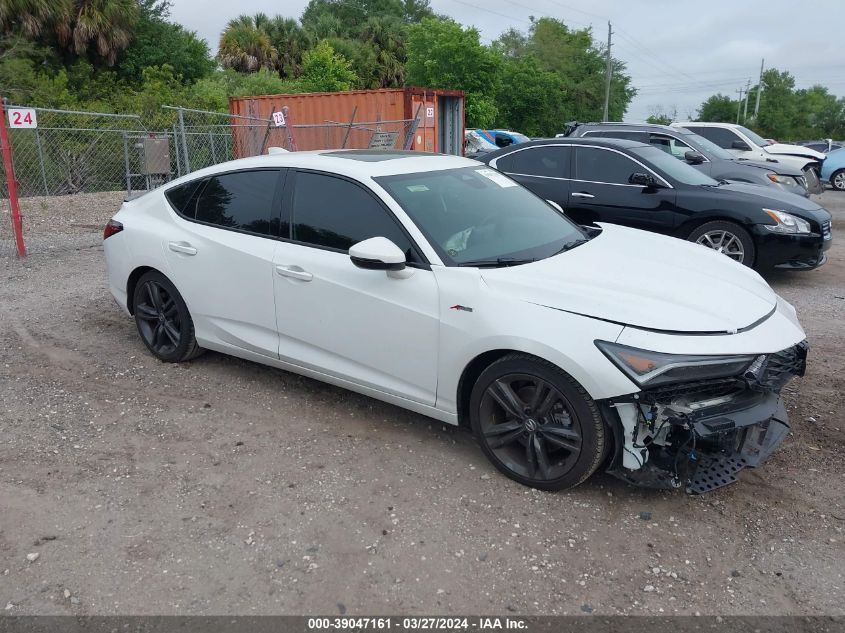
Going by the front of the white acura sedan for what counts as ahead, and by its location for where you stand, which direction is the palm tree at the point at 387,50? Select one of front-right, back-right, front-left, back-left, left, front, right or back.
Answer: back-left

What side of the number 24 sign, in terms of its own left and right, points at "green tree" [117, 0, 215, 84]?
back

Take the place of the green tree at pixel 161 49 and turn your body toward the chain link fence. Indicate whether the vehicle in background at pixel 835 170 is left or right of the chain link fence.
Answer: left

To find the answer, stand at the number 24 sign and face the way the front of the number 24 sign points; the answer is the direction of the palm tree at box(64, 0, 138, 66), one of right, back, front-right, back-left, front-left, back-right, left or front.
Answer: back

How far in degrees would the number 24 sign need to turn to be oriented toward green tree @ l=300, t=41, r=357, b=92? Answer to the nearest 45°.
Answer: approximately 135° to its left

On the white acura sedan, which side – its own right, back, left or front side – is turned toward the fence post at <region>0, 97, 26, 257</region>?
back

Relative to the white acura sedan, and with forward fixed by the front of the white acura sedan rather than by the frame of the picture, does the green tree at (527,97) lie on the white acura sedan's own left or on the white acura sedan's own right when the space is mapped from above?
on the white acura sedan's own left

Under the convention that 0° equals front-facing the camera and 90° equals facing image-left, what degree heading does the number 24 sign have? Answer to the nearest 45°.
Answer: approximately 0°

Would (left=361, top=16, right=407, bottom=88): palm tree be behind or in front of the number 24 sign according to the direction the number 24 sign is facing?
behind

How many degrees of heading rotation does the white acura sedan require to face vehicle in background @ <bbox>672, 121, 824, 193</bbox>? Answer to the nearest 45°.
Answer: approximately 90° to its left

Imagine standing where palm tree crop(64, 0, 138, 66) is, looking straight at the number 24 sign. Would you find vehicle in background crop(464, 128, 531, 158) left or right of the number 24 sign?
left

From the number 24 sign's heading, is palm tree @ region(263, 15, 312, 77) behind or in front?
behind
